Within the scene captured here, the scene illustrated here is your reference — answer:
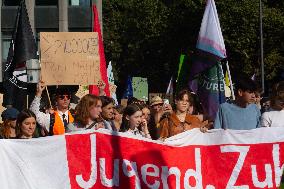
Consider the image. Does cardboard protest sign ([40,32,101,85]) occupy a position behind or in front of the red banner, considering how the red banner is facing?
behind

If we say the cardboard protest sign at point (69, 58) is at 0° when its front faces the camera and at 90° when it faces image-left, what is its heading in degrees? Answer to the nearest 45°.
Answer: approximately 0°

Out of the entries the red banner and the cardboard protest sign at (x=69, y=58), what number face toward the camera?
2

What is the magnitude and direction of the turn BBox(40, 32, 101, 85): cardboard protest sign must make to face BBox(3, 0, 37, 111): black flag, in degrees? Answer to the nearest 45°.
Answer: approximately 45° to its right

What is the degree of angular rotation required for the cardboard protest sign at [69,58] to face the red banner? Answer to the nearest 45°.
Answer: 0° — it already faces it

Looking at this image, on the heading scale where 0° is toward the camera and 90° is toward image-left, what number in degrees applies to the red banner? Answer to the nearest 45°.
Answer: approximately 0°
